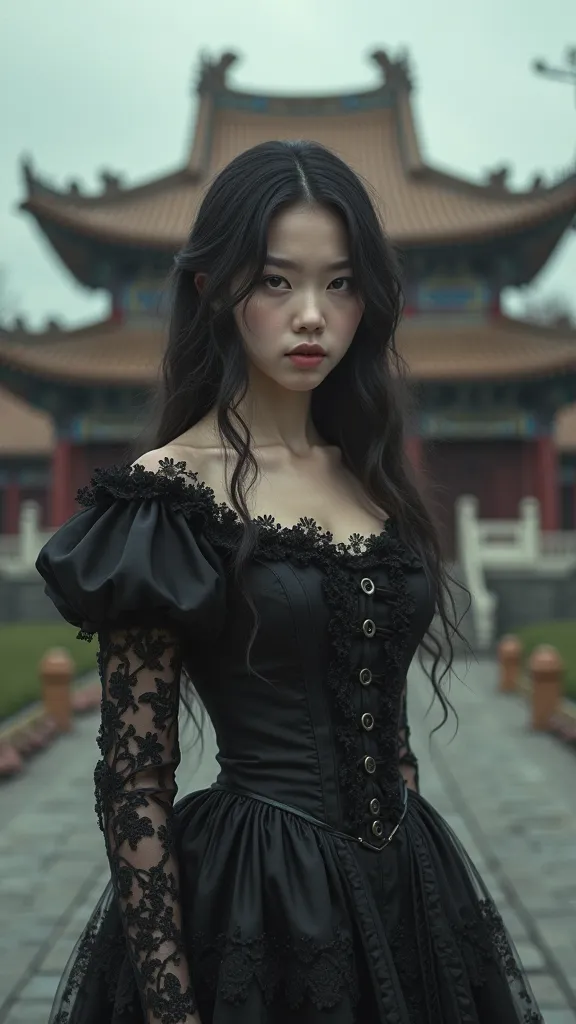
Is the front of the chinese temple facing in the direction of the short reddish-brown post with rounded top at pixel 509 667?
yes

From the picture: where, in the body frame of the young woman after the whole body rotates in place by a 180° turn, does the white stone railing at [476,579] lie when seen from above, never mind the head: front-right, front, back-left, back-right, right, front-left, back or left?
front-right

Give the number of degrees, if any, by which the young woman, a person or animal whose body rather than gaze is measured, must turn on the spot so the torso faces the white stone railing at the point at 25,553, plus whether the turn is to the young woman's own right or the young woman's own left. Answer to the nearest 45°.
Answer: approximately 135° to the young woman's own left

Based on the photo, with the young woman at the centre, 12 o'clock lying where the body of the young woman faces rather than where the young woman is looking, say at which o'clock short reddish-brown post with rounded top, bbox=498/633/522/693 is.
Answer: The short reddish-brown post with rounded top is roughly at 8 o'clock from the young woman.

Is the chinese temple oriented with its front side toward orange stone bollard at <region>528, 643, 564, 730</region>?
yes

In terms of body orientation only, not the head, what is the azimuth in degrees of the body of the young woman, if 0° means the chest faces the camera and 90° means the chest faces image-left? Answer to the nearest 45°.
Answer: approximately 315°

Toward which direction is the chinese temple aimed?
toward the camera

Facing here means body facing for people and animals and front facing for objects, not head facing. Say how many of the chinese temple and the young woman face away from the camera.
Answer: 0

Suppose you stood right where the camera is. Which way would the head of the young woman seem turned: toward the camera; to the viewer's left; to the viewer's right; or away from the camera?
toward the camera

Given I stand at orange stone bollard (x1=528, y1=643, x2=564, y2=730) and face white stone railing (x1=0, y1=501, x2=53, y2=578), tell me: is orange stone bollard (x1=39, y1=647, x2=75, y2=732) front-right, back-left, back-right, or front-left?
front-left

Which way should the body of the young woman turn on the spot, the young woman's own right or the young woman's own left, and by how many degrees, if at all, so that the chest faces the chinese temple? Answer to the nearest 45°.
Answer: approximately 135° to the young woman's own left
